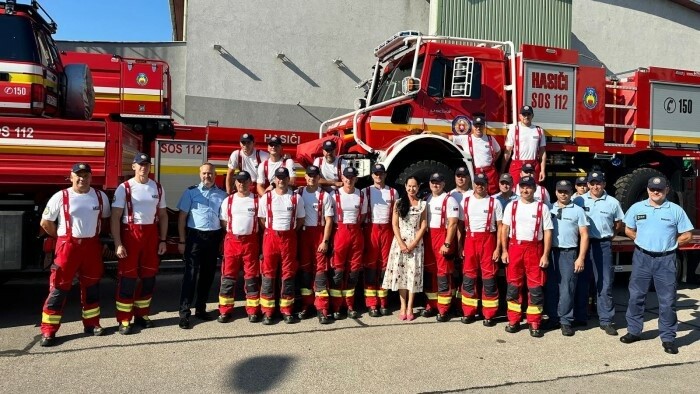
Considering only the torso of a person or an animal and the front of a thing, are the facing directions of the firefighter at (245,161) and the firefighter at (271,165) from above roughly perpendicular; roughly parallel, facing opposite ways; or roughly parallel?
roughly parallel

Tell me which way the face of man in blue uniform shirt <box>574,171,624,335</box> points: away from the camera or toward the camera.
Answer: toward the camera

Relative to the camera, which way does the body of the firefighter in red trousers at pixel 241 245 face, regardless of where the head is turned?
toward the camera

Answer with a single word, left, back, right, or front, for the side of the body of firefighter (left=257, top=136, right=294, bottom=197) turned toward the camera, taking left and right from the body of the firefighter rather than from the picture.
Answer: front

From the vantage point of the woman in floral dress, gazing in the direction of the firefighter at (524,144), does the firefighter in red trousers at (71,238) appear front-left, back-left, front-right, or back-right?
back-left

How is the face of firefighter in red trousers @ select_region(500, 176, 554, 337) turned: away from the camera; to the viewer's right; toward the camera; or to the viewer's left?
toward the camera

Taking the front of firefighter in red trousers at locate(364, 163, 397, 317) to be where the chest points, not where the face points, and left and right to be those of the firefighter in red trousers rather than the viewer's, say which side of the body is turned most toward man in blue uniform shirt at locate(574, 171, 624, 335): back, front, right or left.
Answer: left

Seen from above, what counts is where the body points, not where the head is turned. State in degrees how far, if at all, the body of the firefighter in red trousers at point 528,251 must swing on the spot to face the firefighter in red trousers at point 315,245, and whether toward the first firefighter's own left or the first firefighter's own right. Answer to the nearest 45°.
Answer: approximately 90° to the first firefighter's own right

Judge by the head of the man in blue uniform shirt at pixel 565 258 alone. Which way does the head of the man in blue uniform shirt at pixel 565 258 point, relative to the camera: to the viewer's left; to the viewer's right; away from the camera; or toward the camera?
toward the camera

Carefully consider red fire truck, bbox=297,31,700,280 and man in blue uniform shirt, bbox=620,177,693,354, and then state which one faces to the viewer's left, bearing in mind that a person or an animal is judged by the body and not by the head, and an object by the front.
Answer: the red fire truck

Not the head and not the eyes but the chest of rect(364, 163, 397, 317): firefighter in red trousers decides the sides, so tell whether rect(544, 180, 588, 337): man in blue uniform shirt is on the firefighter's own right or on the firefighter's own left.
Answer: on the firefighter's own left

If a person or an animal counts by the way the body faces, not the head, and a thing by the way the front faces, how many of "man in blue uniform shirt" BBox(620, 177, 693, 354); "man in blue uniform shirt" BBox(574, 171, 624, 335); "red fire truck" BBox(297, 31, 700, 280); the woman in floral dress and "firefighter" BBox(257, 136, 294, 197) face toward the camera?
4

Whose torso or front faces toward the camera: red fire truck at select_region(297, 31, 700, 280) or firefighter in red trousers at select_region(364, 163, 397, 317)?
the firefighter in red trousers

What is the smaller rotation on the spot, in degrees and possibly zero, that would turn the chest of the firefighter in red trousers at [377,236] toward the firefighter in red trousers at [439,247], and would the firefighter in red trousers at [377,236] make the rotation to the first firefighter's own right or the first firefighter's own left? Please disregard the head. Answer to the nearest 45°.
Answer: approximately 90° to the first firefighter's own left

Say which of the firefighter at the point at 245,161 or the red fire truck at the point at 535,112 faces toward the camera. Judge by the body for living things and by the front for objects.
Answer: the firefighter

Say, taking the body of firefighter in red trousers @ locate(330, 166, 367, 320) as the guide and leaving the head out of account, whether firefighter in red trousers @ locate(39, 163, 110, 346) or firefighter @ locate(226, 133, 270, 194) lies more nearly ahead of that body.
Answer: the firefighter in red trousers

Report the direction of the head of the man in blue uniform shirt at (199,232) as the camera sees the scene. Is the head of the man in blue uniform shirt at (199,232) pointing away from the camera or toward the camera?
toward the camera
